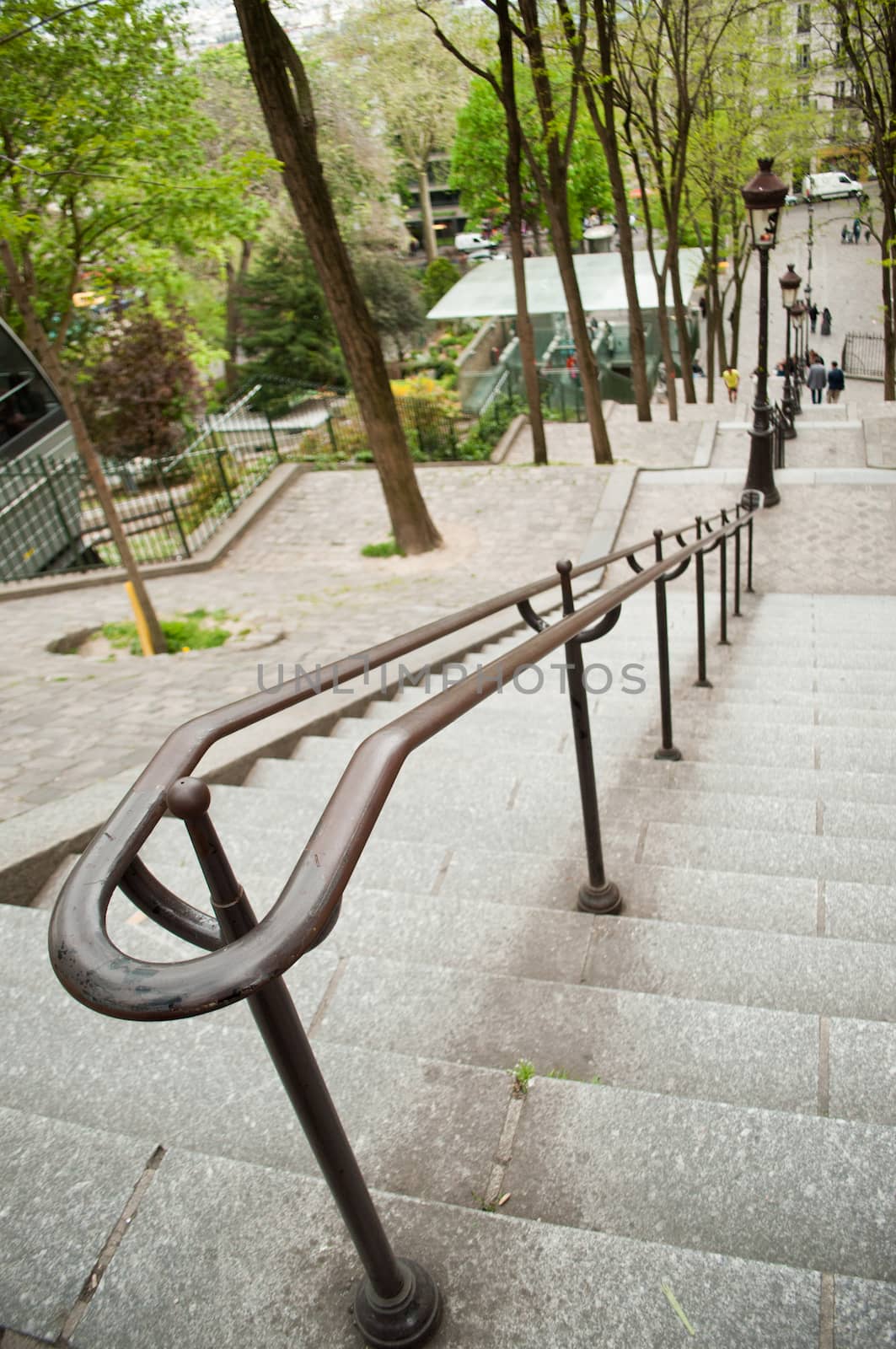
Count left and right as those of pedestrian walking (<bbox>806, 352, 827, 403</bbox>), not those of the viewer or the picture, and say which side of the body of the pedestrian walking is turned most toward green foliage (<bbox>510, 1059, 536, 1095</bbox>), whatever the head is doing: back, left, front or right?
back

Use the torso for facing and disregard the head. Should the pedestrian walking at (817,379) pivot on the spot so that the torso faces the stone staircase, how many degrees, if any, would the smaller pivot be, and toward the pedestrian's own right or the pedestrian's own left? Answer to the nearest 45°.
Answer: approximately 180°

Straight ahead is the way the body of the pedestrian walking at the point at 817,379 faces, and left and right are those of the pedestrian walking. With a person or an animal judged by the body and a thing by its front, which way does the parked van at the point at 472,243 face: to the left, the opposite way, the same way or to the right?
to the right

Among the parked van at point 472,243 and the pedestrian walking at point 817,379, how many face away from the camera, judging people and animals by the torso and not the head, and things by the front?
1

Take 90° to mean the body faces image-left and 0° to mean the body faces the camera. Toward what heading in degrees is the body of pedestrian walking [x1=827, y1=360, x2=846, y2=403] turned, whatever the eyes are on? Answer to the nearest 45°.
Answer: approximately 180°

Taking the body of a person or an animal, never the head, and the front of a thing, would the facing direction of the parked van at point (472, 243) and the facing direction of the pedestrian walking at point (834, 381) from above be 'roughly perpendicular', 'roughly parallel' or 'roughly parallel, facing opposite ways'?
roughly perpendicular

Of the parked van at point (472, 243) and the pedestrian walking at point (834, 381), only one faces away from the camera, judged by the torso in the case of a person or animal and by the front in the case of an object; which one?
the pedestrian walking

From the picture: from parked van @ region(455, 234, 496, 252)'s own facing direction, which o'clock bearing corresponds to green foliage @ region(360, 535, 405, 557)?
The green foliage is roughly at 3 o'clock from the parked van.

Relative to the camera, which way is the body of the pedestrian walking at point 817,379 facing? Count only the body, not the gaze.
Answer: away from the camera

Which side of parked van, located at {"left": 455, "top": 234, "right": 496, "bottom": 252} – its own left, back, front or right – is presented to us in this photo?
right

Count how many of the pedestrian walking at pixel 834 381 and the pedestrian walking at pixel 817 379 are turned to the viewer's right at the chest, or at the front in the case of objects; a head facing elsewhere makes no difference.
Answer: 0

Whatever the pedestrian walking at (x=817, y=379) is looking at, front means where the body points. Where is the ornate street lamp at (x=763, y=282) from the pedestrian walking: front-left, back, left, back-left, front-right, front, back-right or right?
back

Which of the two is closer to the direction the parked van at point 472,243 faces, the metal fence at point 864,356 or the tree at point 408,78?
the metal fence
